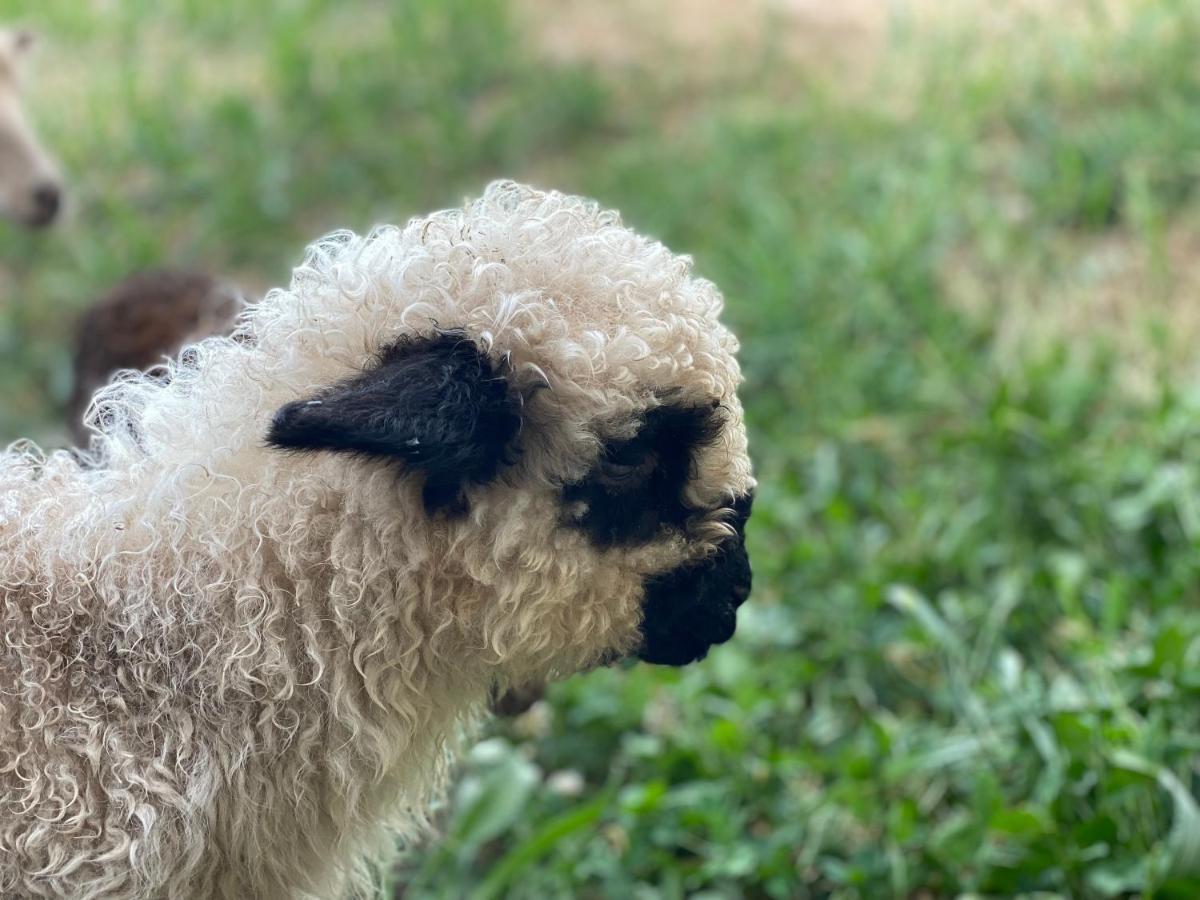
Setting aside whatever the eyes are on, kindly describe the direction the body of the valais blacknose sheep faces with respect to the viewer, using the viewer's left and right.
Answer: facing to the right of the viewer
